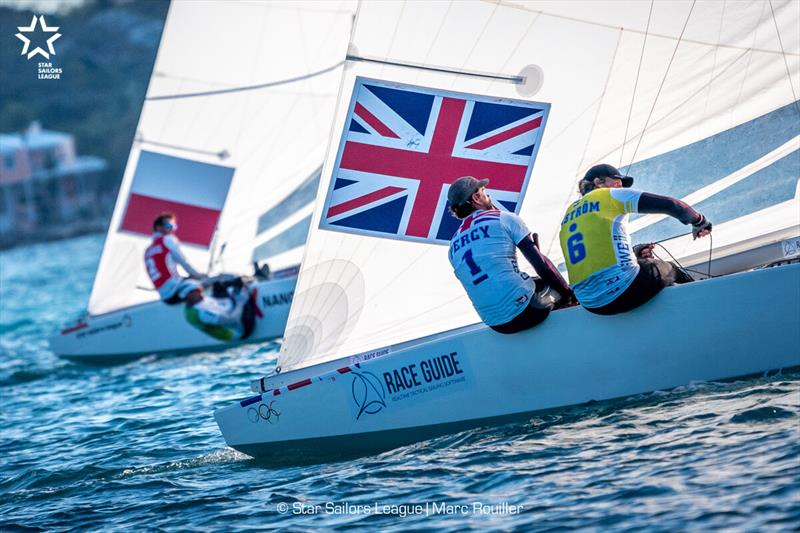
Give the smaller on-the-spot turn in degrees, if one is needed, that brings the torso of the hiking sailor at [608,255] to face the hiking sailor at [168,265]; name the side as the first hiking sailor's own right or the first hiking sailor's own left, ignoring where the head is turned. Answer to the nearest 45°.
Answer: approximately 90° to the first hiking sailor's own left

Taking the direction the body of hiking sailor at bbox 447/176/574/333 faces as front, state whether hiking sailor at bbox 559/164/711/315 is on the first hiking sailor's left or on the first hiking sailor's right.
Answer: on the first hiking sailor's right

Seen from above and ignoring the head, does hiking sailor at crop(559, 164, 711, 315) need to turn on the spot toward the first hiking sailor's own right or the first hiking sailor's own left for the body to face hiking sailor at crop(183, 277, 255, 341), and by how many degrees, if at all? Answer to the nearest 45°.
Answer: approximately 90° to the first hiking sailor's own left

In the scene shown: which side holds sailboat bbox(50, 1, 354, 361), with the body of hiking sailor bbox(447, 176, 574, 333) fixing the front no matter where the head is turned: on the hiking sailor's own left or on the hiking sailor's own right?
on the hiking sailor's own left

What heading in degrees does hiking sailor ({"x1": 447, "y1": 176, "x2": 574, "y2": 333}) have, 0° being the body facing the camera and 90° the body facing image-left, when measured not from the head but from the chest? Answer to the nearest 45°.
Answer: approximately 225°

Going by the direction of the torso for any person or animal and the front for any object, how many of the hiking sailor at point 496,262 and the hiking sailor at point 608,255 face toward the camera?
0

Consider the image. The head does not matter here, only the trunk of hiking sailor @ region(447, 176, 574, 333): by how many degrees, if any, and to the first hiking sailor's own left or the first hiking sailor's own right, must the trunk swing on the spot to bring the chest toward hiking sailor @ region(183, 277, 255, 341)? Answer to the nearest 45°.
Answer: approximately 90° to the first hiking sailor's own left

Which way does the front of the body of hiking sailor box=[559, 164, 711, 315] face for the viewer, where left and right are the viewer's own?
facing away from the viewer and to the right of the viewer
